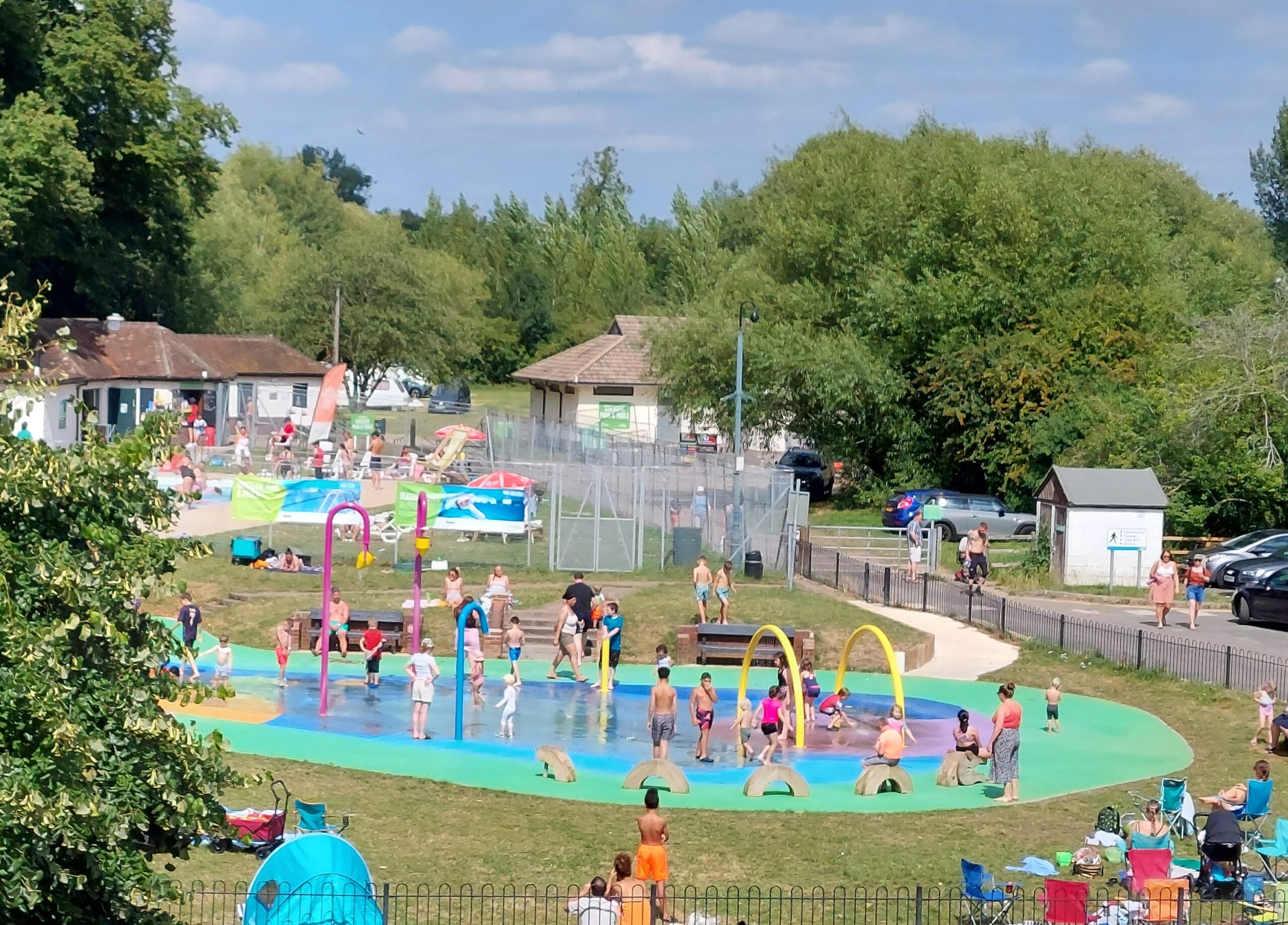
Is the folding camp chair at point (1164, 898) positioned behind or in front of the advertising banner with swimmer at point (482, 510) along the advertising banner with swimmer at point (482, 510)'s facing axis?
in front

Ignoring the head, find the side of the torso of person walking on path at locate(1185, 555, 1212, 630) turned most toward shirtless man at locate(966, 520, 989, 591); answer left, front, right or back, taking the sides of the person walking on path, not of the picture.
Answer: right

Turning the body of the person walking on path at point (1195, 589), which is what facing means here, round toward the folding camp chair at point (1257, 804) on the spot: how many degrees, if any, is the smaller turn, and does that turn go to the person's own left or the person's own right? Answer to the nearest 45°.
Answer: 0° — they already face it

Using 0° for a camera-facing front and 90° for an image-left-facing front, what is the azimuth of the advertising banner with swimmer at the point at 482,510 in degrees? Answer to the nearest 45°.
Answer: approximately 0°

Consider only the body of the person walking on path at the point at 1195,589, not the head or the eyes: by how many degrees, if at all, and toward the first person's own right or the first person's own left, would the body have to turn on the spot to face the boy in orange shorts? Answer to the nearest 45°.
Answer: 0° — they already face them

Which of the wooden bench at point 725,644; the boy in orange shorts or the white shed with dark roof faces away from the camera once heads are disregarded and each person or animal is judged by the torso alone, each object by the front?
the boy in orange shorts

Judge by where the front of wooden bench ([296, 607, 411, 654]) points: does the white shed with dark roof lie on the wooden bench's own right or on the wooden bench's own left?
on the wooden bench's own left

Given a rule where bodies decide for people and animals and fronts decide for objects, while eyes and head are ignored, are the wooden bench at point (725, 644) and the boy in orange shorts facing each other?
yes

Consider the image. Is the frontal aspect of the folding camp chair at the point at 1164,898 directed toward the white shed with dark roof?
yes

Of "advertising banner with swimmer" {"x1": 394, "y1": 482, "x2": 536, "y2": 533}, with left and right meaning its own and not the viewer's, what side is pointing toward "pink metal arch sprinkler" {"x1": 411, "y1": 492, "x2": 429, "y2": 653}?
front

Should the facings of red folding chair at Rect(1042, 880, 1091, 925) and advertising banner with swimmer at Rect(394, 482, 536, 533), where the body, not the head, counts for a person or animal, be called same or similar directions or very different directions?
very different directions

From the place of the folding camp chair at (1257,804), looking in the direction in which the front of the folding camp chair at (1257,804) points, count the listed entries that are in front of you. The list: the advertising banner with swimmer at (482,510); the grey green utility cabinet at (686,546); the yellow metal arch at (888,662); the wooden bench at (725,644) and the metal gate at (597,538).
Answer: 5

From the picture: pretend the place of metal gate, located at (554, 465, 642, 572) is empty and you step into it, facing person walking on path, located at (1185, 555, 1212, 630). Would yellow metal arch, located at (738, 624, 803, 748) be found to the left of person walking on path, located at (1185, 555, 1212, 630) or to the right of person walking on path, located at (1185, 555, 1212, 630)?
right

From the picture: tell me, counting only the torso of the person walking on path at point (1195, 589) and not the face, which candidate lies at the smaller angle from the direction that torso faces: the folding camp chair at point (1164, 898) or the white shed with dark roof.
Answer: the folding camp chair

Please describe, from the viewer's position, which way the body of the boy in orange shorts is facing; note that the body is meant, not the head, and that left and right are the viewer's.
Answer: facing away from the viewer
